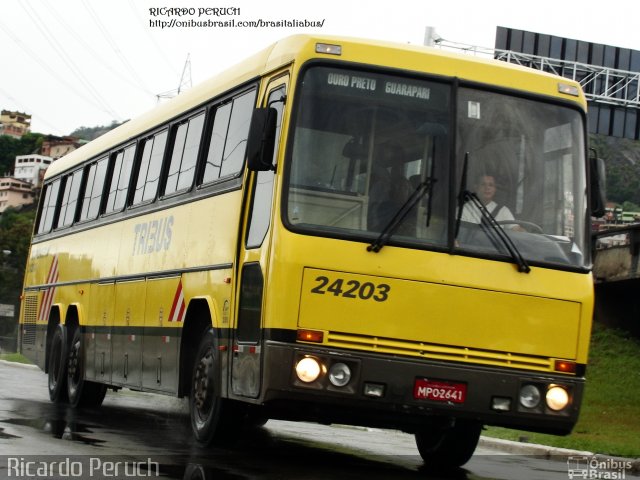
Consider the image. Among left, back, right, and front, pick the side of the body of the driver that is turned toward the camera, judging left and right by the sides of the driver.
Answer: front

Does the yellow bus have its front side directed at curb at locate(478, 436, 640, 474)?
no
